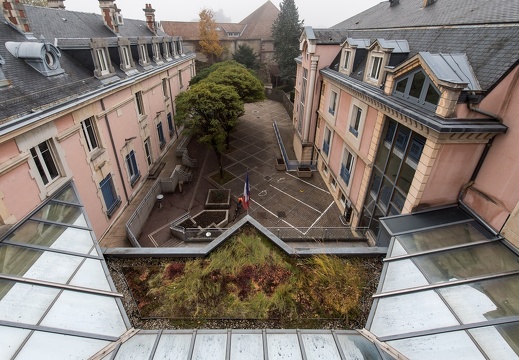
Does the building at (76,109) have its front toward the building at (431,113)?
yes

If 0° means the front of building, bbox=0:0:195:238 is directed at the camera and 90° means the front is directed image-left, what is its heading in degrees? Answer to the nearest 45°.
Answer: approximately 315°

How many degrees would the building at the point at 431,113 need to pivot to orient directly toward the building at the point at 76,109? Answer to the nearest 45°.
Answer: approximately 45° to its right

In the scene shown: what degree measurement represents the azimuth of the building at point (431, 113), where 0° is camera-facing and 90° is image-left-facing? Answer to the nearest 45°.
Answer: approximately 45°
